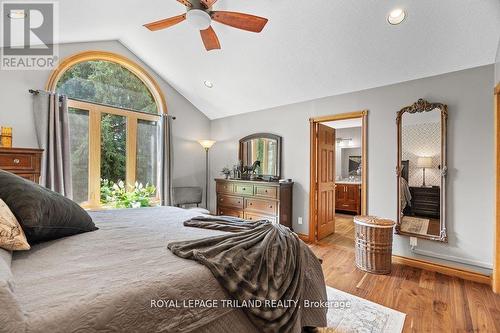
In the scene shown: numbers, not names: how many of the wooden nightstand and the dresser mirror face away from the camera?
0

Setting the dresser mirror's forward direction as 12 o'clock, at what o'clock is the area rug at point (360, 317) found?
The area rug is roughly at 10 o'clock from the dresser mirror.

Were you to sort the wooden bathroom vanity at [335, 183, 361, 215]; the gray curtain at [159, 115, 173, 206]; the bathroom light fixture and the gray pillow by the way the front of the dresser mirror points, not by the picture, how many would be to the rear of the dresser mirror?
2

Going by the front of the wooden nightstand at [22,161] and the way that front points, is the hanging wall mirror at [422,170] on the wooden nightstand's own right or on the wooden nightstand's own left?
on the wooden nightstand's own left

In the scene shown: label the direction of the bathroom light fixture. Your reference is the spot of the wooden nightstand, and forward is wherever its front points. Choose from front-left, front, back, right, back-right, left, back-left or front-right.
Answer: left

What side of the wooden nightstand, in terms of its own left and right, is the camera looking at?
front

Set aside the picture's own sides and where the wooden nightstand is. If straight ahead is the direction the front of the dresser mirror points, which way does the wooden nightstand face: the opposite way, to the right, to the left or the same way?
to the left

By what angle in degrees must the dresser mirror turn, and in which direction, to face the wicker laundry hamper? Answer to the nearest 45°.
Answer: approximately 90° to its left

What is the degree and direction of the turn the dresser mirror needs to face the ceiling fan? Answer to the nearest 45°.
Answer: approximately 45° to its left

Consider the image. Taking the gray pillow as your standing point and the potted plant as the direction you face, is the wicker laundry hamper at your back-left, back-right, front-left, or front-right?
front-right

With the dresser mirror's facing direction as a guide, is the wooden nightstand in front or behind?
in front

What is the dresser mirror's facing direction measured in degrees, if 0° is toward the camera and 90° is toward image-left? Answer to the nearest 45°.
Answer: approximately 45°

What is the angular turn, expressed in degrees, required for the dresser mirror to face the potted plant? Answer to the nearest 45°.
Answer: approximately 45° to its right

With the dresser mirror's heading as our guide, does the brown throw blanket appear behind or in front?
in front
